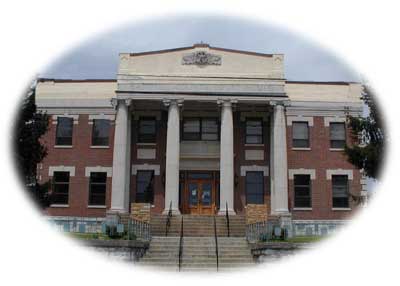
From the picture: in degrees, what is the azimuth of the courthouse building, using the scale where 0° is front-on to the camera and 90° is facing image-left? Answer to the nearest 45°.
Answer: approximately 0°
